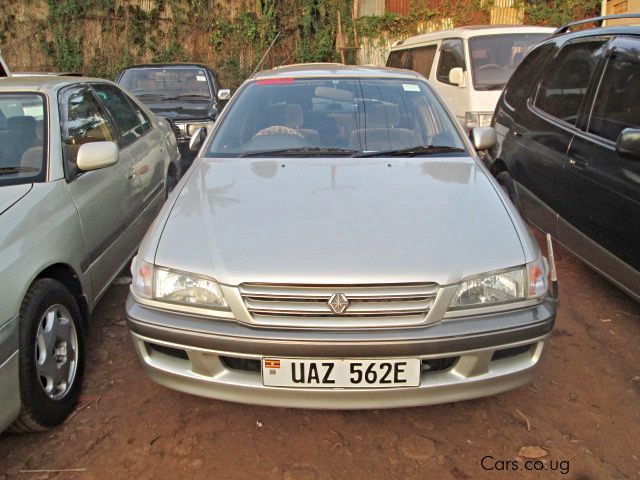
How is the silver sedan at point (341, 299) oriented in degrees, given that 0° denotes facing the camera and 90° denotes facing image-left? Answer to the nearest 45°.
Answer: approximately 0°

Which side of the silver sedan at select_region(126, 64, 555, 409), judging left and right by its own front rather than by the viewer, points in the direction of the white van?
back

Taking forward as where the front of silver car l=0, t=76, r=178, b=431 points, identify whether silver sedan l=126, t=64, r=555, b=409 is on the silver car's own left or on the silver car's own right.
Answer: on the silver car's own left

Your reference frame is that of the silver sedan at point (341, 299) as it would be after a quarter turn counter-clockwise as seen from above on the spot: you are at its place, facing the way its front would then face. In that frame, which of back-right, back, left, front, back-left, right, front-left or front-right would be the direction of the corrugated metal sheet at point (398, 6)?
left

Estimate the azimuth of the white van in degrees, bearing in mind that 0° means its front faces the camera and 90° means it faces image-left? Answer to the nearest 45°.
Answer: approximately 315°

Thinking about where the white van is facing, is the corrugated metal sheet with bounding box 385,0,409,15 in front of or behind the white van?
behind

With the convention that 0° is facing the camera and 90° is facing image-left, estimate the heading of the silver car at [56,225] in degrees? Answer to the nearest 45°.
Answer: approximately 45°

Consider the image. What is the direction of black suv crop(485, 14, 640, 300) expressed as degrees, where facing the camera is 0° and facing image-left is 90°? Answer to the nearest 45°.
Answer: approximately 315°

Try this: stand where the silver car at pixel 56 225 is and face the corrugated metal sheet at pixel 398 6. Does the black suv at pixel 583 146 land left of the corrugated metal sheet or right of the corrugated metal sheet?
right

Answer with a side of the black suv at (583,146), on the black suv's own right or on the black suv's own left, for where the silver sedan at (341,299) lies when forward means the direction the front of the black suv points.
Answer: on the black suv's own right
